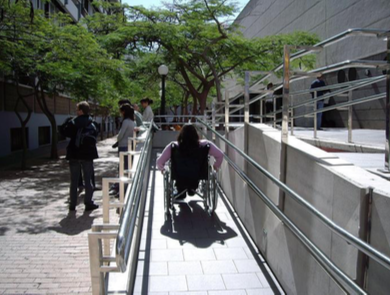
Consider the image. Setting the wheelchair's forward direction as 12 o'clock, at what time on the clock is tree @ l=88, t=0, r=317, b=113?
The tree is roughly at 12 o'clock from the wheelchair.

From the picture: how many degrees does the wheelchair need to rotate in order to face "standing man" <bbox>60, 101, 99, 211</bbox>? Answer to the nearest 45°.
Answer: approximately 45° to its left

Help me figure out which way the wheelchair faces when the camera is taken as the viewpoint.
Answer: facing away from the viewer

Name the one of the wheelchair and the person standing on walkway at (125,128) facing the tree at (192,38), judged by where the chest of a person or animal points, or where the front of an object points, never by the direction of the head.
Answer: the wheelchair

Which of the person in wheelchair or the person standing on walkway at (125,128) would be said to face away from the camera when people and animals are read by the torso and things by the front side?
the person in wheelchair

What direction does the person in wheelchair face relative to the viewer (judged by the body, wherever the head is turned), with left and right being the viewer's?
facing away from the viewer

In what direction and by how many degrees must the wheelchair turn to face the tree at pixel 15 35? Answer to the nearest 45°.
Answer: approximately 45° to its left

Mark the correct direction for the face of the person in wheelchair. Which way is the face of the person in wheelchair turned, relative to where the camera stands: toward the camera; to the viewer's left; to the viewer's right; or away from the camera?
away from the camera

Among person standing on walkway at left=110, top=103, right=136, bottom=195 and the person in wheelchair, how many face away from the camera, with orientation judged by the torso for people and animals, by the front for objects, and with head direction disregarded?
1
